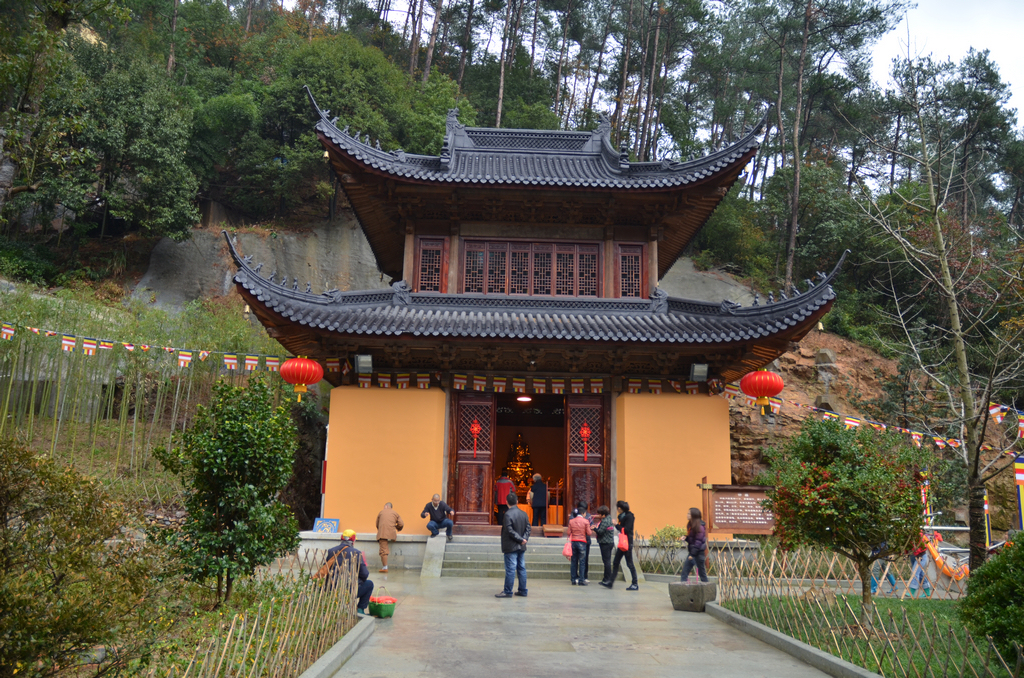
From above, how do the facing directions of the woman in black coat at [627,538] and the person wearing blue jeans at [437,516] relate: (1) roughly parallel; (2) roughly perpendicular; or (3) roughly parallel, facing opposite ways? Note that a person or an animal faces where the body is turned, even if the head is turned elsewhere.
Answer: roughly perpendicular

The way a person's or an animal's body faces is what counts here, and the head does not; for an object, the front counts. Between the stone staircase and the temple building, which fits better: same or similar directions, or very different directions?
same or similar directions

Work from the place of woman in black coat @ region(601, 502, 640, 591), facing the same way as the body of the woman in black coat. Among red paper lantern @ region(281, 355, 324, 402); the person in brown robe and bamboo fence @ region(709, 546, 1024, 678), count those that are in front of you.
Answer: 2

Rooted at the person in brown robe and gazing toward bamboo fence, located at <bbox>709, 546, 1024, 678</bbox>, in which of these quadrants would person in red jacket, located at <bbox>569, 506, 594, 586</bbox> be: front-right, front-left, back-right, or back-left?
front-left

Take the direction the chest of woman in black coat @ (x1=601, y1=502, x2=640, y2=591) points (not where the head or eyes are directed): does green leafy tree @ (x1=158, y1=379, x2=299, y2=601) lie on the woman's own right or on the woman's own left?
on the woman's own left

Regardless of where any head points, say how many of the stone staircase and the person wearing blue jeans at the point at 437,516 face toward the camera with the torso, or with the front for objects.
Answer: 2

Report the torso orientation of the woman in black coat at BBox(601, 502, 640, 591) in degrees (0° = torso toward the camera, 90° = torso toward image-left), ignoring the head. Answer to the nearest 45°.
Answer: approximately 90°

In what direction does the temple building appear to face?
toward the camera

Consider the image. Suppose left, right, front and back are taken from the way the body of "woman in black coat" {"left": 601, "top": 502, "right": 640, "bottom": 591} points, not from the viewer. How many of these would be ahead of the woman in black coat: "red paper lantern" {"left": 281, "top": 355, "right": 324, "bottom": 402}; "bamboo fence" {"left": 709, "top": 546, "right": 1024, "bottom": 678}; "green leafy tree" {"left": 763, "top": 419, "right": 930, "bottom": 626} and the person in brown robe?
2

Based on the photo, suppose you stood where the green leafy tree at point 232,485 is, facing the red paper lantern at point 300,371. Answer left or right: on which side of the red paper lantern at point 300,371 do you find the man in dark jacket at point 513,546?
right

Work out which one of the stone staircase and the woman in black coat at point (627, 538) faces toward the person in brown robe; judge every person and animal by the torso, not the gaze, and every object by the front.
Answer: the woman in black coat

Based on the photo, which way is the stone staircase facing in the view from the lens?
facing the viewer

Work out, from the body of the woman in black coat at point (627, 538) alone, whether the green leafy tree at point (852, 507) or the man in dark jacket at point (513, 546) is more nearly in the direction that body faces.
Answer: the man in dark jacket

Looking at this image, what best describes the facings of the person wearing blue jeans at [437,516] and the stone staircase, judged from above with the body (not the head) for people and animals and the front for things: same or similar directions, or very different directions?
same or similar directions

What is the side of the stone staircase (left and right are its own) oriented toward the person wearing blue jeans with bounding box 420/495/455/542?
right
